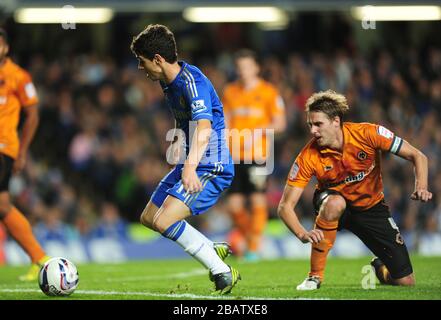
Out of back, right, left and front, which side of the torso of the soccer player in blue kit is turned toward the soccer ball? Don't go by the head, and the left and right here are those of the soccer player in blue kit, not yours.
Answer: front

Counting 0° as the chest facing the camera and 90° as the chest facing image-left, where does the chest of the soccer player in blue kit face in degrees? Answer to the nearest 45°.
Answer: approximately 90°

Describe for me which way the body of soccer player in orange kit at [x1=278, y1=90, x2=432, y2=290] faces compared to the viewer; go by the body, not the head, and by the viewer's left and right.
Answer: facing the viewer and to the left of the viewer

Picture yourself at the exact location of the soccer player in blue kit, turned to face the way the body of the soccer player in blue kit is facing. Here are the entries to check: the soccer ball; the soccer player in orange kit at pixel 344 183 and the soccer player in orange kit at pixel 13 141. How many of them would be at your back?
1

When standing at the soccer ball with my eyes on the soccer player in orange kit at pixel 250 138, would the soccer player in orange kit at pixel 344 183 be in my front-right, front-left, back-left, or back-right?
front-right

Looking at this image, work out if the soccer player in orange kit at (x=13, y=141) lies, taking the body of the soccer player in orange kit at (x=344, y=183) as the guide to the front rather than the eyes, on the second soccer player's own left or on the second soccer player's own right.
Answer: on the second soccer player's own right

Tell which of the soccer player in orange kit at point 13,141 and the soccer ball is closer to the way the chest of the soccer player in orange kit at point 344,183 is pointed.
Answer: the soccer ball

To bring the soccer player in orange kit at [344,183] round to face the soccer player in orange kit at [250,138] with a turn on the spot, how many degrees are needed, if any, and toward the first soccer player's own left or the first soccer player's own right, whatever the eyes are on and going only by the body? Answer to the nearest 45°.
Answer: approximately 135° to the first soccer player's own right

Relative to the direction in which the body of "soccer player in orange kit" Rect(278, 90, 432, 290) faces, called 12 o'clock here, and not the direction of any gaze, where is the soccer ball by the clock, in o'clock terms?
The soccer ball is roughly at 1 o'clock from the soccer player in orange kit.

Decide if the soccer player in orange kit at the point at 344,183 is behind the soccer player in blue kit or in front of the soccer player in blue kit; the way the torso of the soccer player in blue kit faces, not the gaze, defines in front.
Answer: behind

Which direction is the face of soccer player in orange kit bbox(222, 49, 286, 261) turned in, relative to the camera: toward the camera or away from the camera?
toward the camera

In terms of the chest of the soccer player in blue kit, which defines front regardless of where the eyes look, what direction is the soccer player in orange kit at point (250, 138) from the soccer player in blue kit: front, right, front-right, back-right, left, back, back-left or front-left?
right

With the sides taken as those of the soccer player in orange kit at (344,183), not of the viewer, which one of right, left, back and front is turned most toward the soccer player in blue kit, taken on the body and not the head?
right

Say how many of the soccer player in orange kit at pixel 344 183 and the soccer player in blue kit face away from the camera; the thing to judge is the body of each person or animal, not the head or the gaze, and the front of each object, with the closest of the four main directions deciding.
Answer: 0

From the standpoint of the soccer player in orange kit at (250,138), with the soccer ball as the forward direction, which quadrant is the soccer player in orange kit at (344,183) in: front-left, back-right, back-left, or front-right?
front-left

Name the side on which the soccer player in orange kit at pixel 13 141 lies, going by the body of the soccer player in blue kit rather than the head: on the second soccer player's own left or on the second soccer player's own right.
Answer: on the second soccer player's own right
